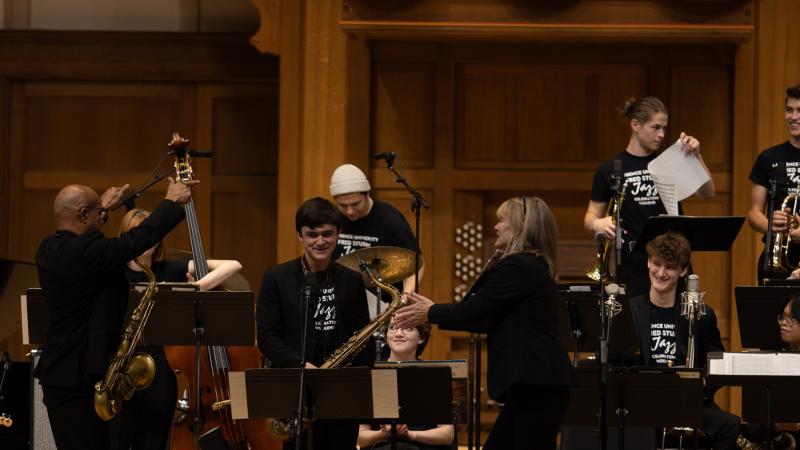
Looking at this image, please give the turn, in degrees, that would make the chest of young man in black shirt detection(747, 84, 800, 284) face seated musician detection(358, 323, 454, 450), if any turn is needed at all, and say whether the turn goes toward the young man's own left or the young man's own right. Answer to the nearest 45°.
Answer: approximately 90° to the young man's own right

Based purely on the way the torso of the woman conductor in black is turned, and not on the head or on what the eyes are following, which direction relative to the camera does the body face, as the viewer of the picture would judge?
to the viewer's left

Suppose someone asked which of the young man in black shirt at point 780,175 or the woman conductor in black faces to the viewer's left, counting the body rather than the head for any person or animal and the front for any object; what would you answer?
the woman conductor in black

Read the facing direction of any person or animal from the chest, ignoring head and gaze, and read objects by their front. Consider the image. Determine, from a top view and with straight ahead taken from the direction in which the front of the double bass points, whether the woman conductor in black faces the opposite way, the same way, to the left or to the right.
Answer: to the right

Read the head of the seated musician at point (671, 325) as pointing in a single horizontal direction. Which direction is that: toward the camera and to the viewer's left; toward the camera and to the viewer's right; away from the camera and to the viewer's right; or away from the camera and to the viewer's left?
toward the camera and to the viewer's left

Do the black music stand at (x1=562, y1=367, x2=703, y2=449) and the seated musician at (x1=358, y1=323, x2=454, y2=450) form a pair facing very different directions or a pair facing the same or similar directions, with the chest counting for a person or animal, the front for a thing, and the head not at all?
very different directions

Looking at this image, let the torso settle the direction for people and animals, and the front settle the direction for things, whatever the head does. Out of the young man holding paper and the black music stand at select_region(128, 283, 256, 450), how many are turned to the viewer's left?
0

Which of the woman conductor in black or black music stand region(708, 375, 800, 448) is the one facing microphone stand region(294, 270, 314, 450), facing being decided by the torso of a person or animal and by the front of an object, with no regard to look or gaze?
the woman conductor in black

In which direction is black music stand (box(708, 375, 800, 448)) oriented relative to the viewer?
away from the camera

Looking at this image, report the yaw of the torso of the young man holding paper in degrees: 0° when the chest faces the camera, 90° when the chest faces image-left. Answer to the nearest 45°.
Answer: approximately 315°

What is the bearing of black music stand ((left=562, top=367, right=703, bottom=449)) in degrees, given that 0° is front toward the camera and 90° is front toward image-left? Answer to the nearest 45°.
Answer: approximately 180°
